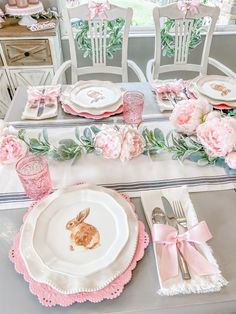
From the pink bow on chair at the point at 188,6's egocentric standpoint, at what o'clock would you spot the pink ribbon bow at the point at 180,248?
The pink ribbon bow is roughly at 12 o'clock from the pink bow on chair.

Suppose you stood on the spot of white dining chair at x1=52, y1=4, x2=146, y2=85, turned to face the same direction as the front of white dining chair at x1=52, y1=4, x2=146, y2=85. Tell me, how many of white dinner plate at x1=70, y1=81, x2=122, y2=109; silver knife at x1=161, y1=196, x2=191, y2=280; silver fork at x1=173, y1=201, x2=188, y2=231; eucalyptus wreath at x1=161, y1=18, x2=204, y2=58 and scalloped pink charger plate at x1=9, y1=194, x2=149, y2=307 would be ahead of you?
4

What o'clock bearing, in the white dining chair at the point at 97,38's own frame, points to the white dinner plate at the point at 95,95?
The white dinner plate is roughly at 12 o'clock from the white dining chair.

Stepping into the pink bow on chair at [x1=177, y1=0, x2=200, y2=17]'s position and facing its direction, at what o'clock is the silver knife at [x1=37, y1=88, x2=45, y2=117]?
The silver knife is roughly at 1 o'clock from the pink bow on chair.

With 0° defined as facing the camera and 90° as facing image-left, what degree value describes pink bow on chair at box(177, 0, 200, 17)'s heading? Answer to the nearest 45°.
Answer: approximately 0°

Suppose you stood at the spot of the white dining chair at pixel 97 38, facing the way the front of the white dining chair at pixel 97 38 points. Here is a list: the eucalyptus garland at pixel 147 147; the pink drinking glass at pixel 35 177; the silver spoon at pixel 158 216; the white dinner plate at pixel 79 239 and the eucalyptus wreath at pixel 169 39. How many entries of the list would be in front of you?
4

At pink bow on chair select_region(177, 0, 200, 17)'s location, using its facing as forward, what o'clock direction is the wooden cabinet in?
The wooden cabinet is roughly at 3 o'clock from the pink bow on chair.

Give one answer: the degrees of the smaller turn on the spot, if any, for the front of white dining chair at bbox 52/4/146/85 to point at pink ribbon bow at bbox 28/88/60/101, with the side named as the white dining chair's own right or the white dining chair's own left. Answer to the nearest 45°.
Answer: approximately 45° to the white dining chair's own right
